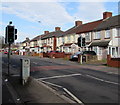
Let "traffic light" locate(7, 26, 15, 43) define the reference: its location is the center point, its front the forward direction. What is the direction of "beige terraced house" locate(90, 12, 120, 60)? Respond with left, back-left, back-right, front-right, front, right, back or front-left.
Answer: back-left

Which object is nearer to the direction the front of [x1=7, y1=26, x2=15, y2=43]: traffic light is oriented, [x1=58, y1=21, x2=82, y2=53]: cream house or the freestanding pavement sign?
the freestanding pavement sign

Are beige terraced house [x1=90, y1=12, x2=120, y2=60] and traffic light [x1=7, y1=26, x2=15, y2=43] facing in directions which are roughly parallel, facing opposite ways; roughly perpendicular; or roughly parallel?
roughly perpendicular

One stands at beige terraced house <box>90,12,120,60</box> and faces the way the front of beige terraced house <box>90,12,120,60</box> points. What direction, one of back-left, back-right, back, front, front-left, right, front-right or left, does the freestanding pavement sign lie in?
front-left

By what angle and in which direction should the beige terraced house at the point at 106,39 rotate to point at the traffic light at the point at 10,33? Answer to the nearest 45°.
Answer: approximately 45° to its left

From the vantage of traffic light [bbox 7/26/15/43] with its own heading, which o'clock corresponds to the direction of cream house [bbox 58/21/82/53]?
The cream house is roughly at 7 o'clock from the traffic light.

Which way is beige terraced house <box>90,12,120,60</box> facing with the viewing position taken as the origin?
facing the viewer and to the left of the viewer

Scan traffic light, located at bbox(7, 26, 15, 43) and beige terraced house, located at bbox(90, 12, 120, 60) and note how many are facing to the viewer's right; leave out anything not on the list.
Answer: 0

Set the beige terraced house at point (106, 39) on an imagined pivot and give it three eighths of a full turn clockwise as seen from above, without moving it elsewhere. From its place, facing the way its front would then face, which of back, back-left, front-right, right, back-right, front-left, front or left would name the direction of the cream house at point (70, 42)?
front-left

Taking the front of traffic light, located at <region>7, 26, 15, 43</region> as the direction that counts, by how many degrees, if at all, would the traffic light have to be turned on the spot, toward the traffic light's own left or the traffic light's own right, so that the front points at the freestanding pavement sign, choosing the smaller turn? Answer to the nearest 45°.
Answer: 0° — it already faces it

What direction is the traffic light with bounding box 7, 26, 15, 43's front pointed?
toward the camera

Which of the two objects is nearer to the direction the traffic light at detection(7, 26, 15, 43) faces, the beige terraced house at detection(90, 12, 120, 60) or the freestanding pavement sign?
the freestanding pavement sign
